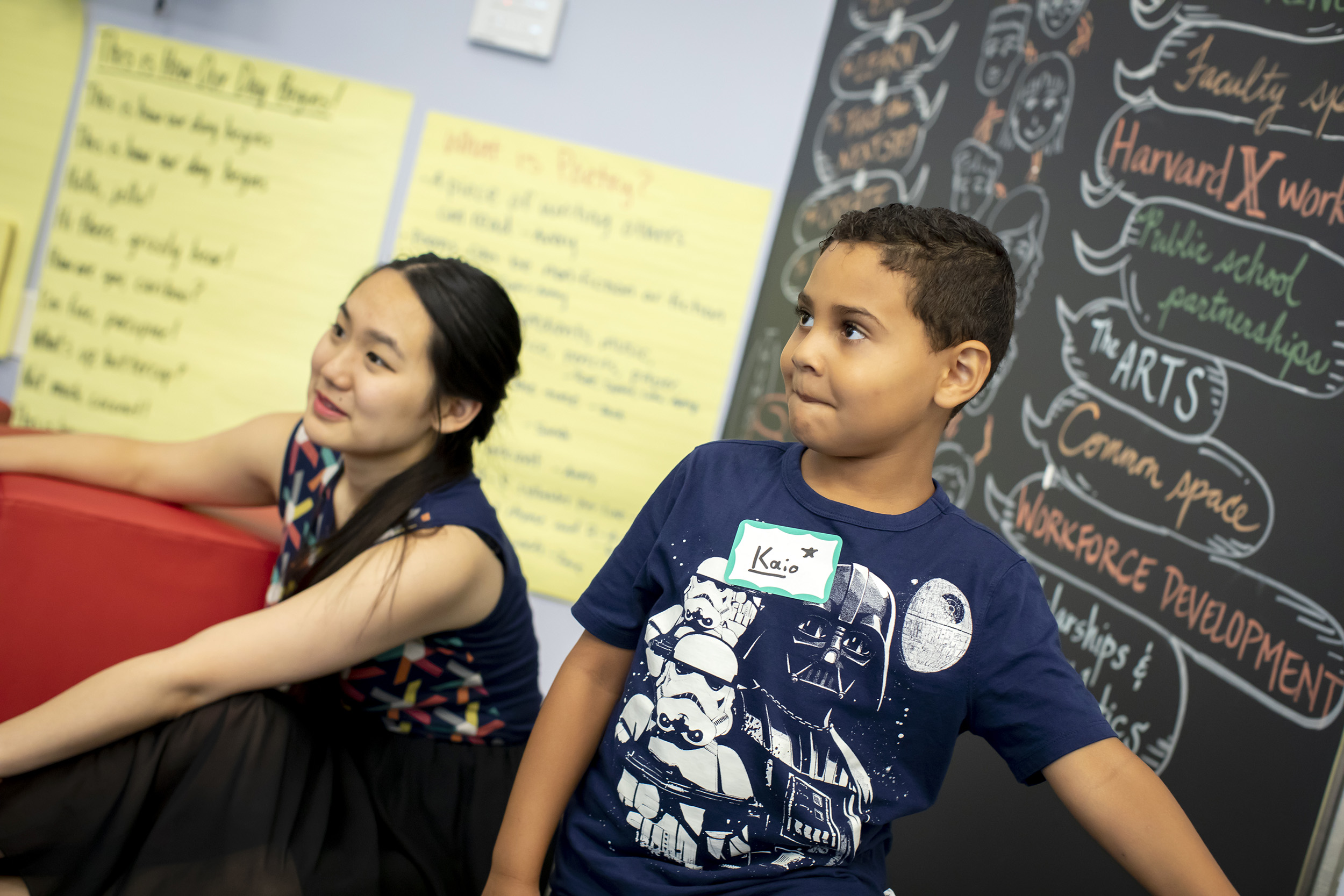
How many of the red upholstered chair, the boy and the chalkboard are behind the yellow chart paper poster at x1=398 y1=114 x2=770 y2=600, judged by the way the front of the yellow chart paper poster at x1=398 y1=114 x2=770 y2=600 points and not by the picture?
0

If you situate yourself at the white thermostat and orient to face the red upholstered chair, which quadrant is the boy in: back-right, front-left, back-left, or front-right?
front-left

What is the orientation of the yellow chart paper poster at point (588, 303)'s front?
toward the camera

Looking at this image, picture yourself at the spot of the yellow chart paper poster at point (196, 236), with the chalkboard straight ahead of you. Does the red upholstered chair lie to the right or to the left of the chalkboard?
right

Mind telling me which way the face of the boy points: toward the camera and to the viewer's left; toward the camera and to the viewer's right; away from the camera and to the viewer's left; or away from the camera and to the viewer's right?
toward the camera and to the viewer's left

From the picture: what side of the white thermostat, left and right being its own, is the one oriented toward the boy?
front

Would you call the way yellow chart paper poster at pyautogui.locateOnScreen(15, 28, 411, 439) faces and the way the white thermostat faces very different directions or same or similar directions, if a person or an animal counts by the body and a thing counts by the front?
same or similar directions

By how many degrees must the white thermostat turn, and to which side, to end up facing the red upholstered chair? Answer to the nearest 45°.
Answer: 0° — it already faces it

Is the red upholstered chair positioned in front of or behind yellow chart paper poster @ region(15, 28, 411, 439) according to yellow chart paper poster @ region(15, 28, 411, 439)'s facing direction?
in front

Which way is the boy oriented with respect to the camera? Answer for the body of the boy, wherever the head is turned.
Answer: toward the camera

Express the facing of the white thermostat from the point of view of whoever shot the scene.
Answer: facing the viewer

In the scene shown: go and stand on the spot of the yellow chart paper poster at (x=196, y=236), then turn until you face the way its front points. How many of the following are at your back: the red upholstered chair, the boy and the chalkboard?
0

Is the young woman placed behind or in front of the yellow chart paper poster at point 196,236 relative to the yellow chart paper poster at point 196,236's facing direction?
in front

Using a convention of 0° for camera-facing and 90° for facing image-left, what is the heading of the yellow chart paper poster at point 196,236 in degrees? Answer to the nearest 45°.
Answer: approximately 0°

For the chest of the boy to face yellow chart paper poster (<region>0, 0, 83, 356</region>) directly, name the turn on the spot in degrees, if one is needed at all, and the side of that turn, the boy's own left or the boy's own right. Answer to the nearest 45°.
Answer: approximately 135° to the boy's own right
